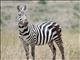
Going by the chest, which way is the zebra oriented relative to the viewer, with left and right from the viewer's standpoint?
facing the viewer and to the left of the viewer
